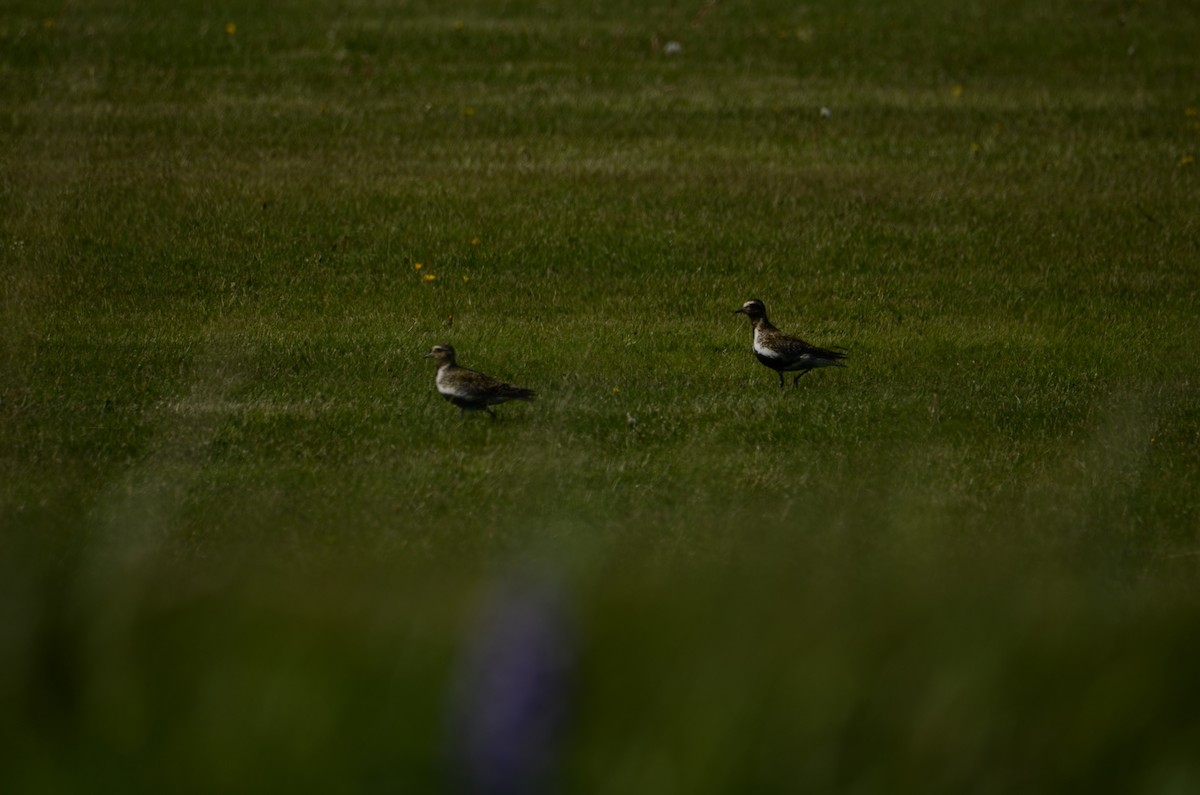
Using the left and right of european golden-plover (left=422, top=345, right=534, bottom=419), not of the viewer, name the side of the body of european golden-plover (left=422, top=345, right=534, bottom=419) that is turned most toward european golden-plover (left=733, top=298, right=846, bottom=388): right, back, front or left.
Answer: back

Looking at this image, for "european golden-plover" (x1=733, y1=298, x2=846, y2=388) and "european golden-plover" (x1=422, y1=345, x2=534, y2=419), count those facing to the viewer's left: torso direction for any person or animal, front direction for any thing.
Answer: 2

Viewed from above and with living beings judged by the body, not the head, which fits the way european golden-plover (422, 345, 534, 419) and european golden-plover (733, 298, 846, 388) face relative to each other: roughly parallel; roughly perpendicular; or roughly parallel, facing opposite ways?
roughly parallel

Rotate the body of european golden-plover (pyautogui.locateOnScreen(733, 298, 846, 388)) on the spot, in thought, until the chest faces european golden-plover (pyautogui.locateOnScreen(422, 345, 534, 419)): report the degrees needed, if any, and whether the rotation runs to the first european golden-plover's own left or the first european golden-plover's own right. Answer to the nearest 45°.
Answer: approximately 45° to the first european golden-plover's own left

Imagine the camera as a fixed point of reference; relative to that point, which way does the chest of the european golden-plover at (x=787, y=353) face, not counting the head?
to the viewer's left

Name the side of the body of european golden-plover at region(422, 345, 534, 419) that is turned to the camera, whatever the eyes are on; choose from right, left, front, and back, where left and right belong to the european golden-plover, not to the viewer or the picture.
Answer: left
